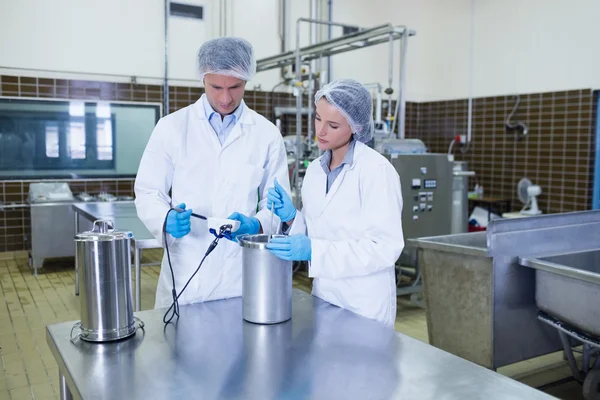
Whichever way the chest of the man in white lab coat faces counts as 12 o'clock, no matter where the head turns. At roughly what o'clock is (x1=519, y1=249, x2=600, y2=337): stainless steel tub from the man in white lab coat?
The stainless steel tub is roughly at 9 o'clock from the man in white lab coat.

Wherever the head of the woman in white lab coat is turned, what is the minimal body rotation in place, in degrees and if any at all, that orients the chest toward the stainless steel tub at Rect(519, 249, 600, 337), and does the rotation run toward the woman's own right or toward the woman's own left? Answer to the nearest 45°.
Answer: approximately 180°

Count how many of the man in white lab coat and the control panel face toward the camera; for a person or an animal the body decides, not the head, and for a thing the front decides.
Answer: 2

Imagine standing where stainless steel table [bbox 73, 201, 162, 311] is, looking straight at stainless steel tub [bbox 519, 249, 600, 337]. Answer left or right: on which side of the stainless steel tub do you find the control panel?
left

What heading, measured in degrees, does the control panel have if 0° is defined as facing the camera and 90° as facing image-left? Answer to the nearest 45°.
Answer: approximately 0°
